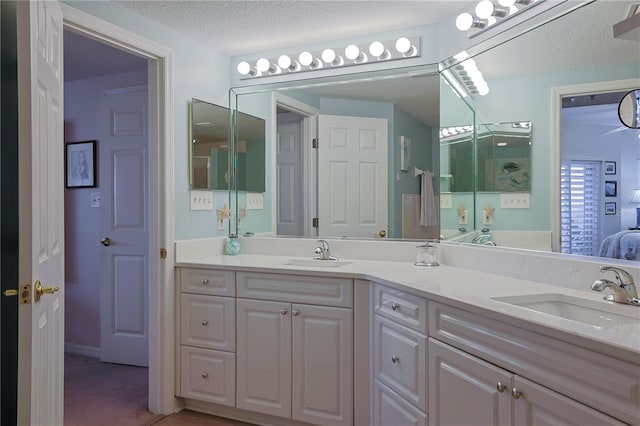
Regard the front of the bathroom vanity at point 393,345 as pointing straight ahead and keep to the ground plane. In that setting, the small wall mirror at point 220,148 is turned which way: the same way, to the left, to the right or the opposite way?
to the left

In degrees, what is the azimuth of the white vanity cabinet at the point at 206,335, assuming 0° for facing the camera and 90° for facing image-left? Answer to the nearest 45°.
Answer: approximately 45°

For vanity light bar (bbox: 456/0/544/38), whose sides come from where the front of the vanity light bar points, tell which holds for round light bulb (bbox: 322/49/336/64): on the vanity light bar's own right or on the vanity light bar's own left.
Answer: on the vanity light bar's own right
